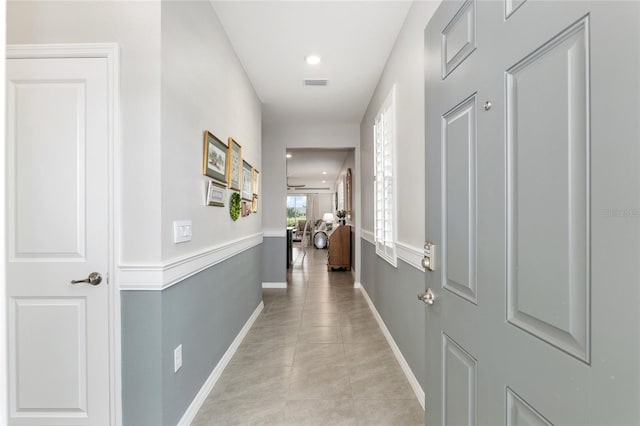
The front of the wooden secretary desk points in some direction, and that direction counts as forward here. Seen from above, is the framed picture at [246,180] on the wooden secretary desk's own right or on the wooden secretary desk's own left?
on the wooden secretary desk's own left

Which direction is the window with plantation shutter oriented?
to the viewer's left

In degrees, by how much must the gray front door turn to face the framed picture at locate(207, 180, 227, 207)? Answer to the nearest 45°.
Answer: approximately 45° to its right

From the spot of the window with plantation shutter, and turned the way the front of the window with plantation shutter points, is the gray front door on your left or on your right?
on your left

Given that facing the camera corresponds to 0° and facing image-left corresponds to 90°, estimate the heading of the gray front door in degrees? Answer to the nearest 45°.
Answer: approximately 45°

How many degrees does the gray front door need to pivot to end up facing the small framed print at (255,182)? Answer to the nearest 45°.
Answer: approximately 90° to its right

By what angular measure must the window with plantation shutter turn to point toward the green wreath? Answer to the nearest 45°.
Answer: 0° — it already faces it

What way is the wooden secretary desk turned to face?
to the viewer's left

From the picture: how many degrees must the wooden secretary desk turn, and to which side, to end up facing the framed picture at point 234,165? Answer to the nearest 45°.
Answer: approximately 90° to its left

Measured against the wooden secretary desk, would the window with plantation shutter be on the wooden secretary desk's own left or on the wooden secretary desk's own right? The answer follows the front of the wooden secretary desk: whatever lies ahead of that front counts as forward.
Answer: on the wooden secretary desk's own left

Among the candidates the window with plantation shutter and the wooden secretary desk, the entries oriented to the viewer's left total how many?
2
